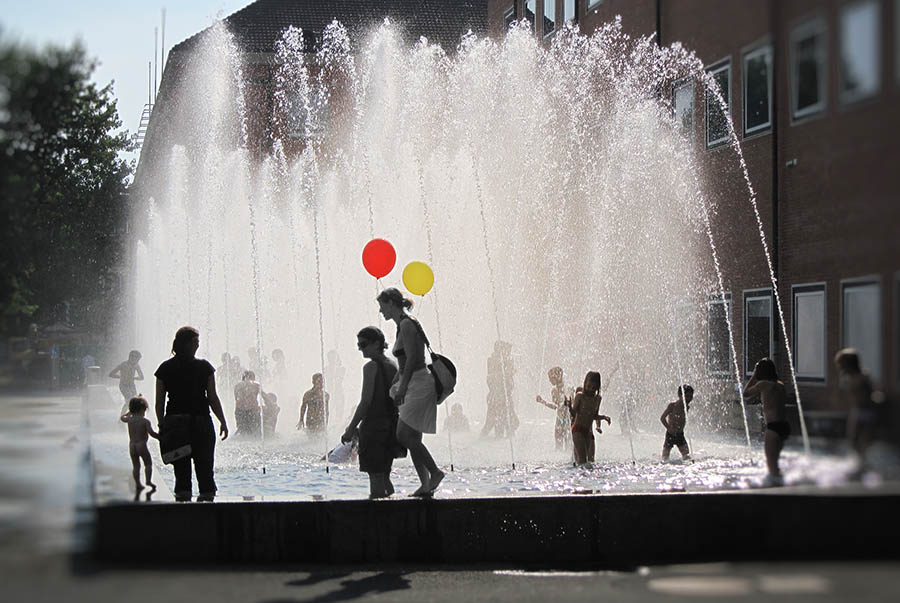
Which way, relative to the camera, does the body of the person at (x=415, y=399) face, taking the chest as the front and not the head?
to the viewer's left

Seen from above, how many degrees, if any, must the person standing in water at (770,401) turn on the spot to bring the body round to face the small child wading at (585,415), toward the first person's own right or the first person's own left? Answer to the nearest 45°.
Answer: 0° — they already face them

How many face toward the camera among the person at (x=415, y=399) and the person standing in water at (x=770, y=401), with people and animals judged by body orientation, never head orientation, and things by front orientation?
0

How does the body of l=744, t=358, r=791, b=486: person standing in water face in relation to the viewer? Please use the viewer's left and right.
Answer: facing away from the viewer and to the left of the viewer

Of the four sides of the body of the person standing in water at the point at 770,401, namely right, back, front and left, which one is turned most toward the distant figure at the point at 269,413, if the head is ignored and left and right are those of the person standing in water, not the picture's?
front

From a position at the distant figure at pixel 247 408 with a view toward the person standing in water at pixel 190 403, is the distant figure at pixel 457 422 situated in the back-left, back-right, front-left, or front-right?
back-left

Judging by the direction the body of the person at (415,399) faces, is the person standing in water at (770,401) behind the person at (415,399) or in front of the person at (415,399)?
behind
